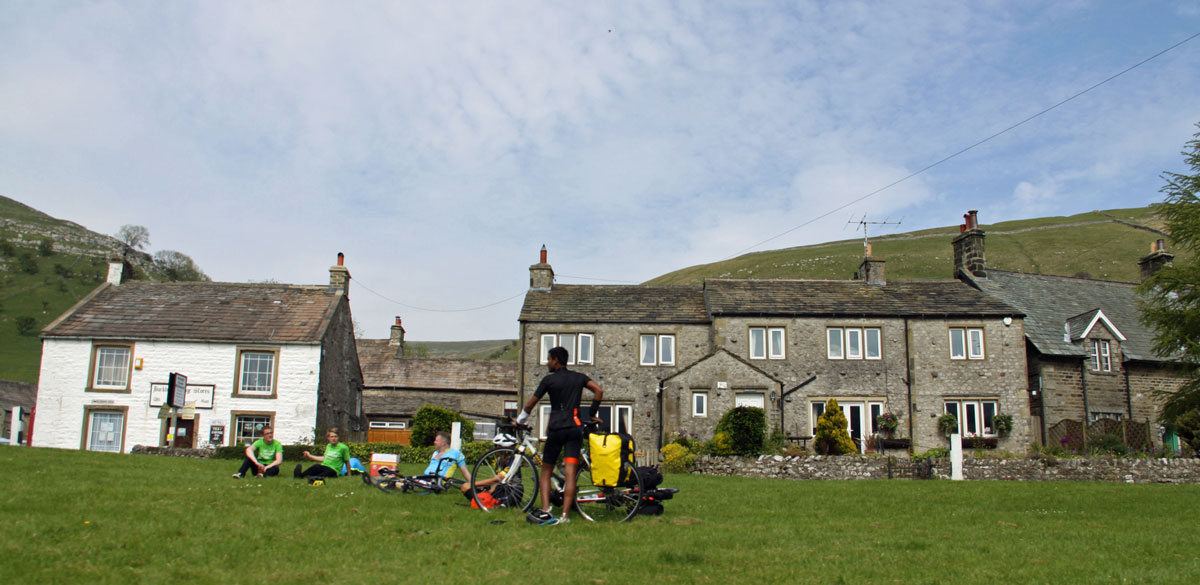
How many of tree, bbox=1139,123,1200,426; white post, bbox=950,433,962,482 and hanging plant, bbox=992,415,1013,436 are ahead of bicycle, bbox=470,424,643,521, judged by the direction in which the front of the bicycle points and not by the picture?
0

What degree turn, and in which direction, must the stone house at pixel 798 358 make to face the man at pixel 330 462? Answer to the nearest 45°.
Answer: approximately 45° to its right

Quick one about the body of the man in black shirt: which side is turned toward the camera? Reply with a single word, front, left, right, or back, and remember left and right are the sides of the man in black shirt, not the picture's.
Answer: back

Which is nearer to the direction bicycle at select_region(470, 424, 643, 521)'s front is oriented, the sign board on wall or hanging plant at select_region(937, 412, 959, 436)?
the sign board on wall

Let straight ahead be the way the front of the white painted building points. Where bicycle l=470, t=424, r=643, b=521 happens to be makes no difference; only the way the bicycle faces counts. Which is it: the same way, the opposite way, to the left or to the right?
to the right

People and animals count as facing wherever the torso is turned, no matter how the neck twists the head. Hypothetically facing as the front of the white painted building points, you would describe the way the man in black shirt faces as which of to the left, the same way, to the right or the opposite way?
the opposite way

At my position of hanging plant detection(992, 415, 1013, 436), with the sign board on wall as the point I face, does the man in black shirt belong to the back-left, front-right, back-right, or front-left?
front-left

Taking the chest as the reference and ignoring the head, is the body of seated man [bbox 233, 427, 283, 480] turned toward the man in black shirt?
no

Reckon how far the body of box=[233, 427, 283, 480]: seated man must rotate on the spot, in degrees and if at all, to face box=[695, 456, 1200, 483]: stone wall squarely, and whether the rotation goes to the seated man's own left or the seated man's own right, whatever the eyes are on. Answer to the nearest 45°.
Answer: approximately 135° to the seated man's own left

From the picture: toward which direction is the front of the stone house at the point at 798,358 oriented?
toward the camera

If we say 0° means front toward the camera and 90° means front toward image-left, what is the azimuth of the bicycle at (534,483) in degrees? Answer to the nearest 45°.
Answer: approximately 90°

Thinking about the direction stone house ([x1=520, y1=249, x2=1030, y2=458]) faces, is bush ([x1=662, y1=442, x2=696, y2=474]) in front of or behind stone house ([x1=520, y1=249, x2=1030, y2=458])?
in front

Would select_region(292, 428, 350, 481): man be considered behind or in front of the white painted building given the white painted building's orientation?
in front

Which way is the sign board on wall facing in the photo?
toward the camera

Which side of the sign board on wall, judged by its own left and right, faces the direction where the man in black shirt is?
front

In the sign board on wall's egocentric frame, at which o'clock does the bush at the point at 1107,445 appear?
The bush is roughly at 10 o'clock from the sign board on wall.

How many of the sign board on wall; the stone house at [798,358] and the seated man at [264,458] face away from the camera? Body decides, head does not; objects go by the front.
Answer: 0

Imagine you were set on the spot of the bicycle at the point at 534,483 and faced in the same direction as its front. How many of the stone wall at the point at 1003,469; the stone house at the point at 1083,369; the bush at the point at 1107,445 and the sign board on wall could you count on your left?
0
